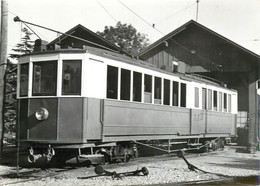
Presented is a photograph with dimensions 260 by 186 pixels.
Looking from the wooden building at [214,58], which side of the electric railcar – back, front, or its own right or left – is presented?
back

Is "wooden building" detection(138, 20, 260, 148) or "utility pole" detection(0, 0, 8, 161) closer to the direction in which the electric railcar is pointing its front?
the utility pole

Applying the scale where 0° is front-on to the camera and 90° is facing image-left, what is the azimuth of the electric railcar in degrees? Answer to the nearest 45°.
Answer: approximately 45°
